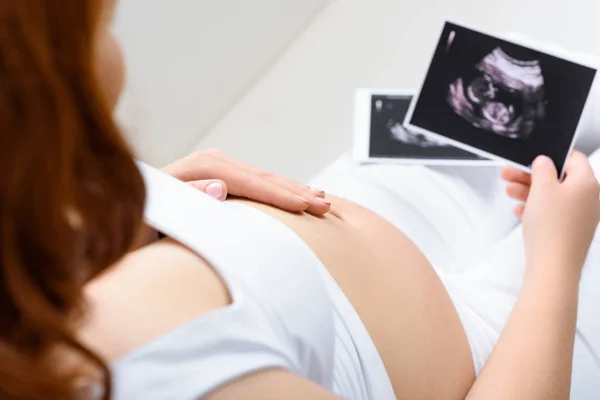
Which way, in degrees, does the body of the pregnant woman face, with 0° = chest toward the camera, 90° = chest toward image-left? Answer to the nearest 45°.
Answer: approximately 225°
